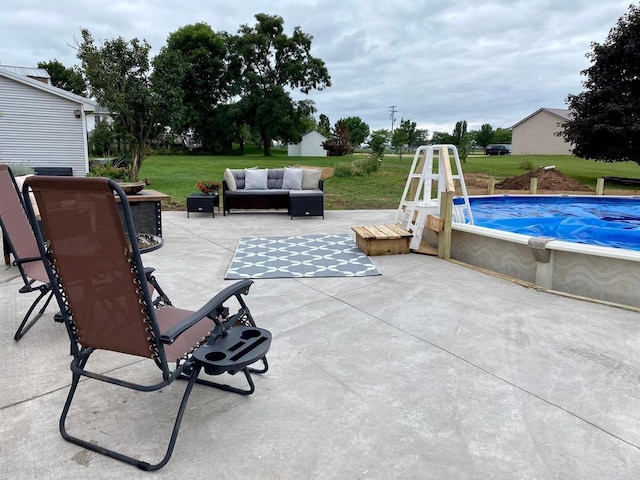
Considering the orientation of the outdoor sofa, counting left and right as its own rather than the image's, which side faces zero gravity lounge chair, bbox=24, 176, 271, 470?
front

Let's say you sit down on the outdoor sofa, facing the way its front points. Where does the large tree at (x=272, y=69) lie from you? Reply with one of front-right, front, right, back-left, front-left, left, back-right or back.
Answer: back

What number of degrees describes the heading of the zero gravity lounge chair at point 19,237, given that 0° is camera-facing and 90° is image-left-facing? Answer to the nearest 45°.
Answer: approximately 225°

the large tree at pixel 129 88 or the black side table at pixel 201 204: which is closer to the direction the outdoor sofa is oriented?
the black side table

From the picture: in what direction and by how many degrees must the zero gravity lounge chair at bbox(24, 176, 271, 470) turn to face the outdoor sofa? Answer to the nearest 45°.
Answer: approximately 45° to its left

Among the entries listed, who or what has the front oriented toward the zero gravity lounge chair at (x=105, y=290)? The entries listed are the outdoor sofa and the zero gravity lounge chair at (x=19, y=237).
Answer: the outdoor sofa

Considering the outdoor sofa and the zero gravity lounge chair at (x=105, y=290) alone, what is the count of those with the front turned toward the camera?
1

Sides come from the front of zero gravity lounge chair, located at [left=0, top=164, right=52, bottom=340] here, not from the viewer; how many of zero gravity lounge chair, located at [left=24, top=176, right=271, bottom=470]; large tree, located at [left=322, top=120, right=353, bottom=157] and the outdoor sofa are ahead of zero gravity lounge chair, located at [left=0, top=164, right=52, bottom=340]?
2

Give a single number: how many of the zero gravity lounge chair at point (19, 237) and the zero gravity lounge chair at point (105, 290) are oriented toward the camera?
0

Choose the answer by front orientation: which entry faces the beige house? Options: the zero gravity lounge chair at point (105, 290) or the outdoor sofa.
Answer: the zero gravity lounge chair

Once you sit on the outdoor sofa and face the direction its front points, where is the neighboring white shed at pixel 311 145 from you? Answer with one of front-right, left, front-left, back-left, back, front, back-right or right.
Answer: back
